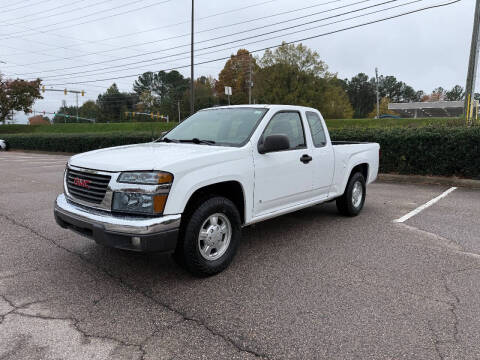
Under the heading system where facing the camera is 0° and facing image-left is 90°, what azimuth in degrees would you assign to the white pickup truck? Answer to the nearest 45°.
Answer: approximately 45°

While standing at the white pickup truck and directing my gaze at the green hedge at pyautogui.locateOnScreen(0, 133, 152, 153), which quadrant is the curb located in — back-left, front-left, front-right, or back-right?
front-right

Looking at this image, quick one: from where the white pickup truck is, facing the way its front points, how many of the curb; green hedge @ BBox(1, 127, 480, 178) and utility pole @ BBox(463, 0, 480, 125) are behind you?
3

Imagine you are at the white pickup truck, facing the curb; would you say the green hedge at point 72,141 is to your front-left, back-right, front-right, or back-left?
front-left

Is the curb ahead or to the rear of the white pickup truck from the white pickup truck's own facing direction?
to the rear

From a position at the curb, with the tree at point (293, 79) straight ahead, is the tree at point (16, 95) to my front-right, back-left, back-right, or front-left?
front-left

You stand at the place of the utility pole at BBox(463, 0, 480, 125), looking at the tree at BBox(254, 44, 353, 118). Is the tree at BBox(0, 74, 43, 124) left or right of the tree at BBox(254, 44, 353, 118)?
left

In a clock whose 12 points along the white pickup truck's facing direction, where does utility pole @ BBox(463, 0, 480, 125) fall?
The utility pole is roughly at 6 o'clock from the white pickup truck.

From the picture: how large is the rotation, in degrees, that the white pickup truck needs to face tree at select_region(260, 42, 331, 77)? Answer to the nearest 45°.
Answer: approximately 135° to its right

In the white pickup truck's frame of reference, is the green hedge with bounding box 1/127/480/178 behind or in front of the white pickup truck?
behind

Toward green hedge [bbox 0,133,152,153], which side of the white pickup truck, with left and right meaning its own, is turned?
right
